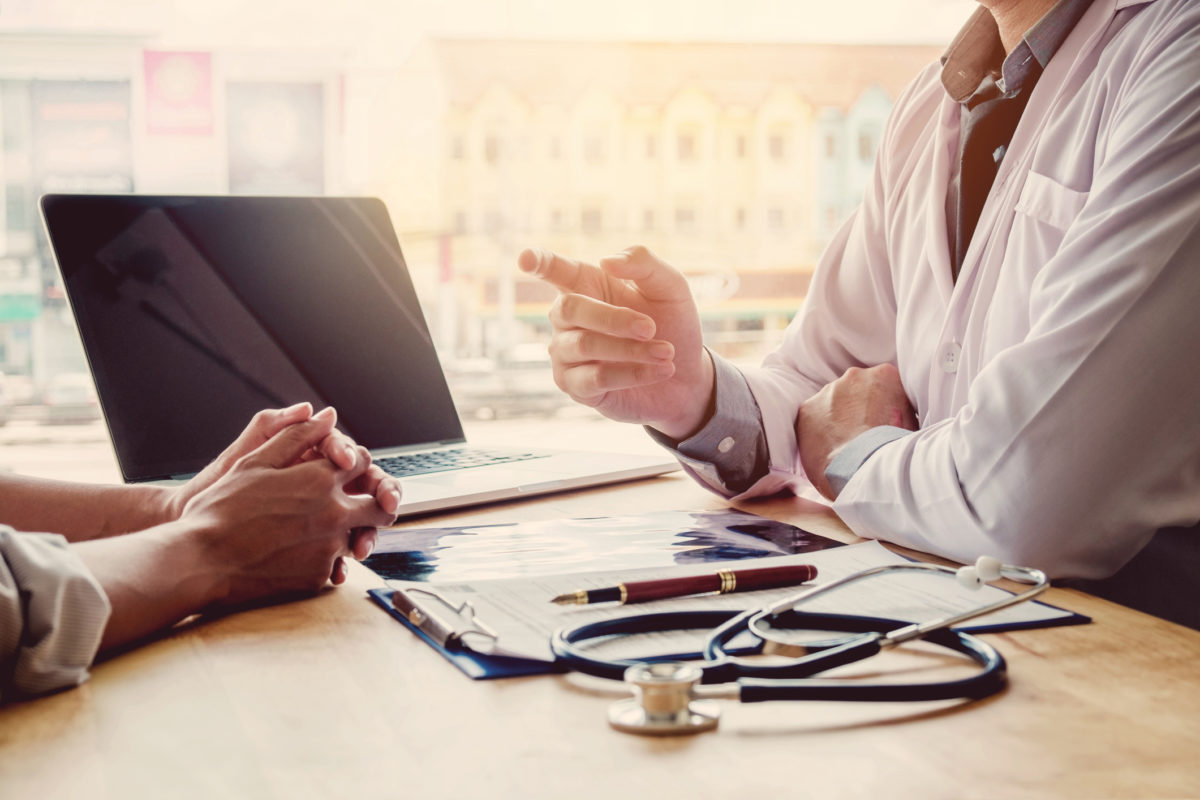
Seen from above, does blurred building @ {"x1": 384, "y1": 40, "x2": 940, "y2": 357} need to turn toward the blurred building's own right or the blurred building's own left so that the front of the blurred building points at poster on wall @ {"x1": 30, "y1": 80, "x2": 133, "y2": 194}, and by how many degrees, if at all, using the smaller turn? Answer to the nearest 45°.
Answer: approximately 90° to the blurred building's own right

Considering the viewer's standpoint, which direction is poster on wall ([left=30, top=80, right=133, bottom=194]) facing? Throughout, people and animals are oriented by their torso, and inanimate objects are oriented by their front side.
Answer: facing the viewer

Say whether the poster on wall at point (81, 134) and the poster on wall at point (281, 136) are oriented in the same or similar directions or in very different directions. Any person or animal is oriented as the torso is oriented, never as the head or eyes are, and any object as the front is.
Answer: same or similar directions

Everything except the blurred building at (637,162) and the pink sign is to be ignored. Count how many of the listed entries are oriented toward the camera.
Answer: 2

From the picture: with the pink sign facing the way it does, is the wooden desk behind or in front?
in front

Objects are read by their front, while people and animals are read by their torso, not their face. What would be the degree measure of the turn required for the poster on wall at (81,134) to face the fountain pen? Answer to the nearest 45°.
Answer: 0° — it already faces it

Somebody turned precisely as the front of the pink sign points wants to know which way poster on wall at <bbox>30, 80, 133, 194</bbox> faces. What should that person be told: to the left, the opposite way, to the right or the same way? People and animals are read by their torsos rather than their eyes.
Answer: the same way

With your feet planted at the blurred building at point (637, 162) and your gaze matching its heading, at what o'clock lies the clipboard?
The clipboard is roughly at 12 o'clock from the blurred building.

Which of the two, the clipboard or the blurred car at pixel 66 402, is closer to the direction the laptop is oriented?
the clipboard

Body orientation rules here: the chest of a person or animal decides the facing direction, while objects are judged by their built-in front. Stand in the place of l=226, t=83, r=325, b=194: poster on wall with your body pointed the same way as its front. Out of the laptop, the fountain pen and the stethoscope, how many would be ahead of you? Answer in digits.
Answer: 3

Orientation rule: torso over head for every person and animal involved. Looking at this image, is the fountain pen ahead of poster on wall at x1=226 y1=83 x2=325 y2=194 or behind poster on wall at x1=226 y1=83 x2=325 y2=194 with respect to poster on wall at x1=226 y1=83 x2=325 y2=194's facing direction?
ahead

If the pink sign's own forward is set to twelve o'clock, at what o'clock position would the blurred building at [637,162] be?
The blurred building is roughly at 9 o'clock from the pink sign.

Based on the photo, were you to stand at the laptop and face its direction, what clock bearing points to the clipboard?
The clipboard is roughly at 1 o'clock from the laptop.

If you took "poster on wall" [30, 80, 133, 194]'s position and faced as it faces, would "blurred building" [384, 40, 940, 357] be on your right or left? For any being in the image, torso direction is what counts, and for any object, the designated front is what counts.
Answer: on your left

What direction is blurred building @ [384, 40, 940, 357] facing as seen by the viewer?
toward the camera

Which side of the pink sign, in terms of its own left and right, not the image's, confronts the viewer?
front

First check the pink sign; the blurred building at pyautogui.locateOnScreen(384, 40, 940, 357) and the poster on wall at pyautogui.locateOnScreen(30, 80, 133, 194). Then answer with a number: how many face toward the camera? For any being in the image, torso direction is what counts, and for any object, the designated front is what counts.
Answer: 3

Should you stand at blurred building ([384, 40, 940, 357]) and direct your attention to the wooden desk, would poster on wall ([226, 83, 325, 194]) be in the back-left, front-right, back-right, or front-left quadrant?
front-right
